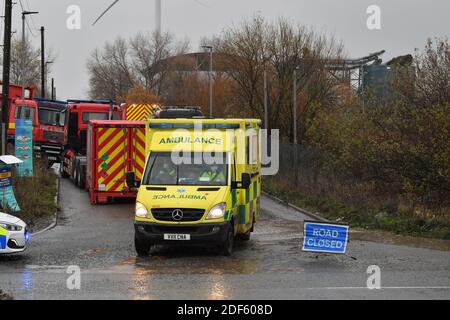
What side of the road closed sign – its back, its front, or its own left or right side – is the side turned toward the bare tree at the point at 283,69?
back

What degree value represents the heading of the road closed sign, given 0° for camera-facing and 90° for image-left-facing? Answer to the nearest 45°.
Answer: approximately 0°

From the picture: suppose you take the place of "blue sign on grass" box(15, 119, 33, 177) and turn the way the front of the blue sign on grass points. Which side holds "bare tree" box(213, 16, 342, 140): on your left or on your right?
on your left

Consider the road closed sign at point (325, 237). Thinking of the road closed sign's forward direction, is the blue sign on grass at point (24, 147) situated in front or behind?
behind

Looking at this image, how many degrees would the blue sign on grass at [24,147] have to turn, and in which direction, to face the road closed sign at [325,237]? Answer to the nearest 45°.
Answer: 0° — it already faces it

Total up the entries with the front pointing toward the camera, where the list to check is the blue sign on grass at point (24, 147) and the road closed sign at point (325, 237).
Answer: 2

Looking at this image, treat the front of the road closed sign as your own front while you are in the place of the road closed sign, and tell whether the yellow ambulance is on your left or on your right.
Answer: on your right

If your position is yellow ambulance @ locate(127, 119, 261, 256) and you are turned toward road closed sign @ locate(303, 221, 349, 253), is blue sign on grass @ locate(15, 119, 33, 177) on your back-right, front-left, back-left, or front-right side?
back-left

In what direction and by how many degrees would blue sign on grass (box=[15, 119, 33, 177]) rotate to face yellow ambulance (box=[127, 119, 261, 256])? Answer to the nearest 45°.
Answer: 0° — it already faces it

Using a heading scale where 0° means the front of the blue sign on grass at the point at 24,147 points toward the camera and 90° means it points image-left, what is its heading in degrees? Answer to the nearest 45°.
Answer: approximately 0°
